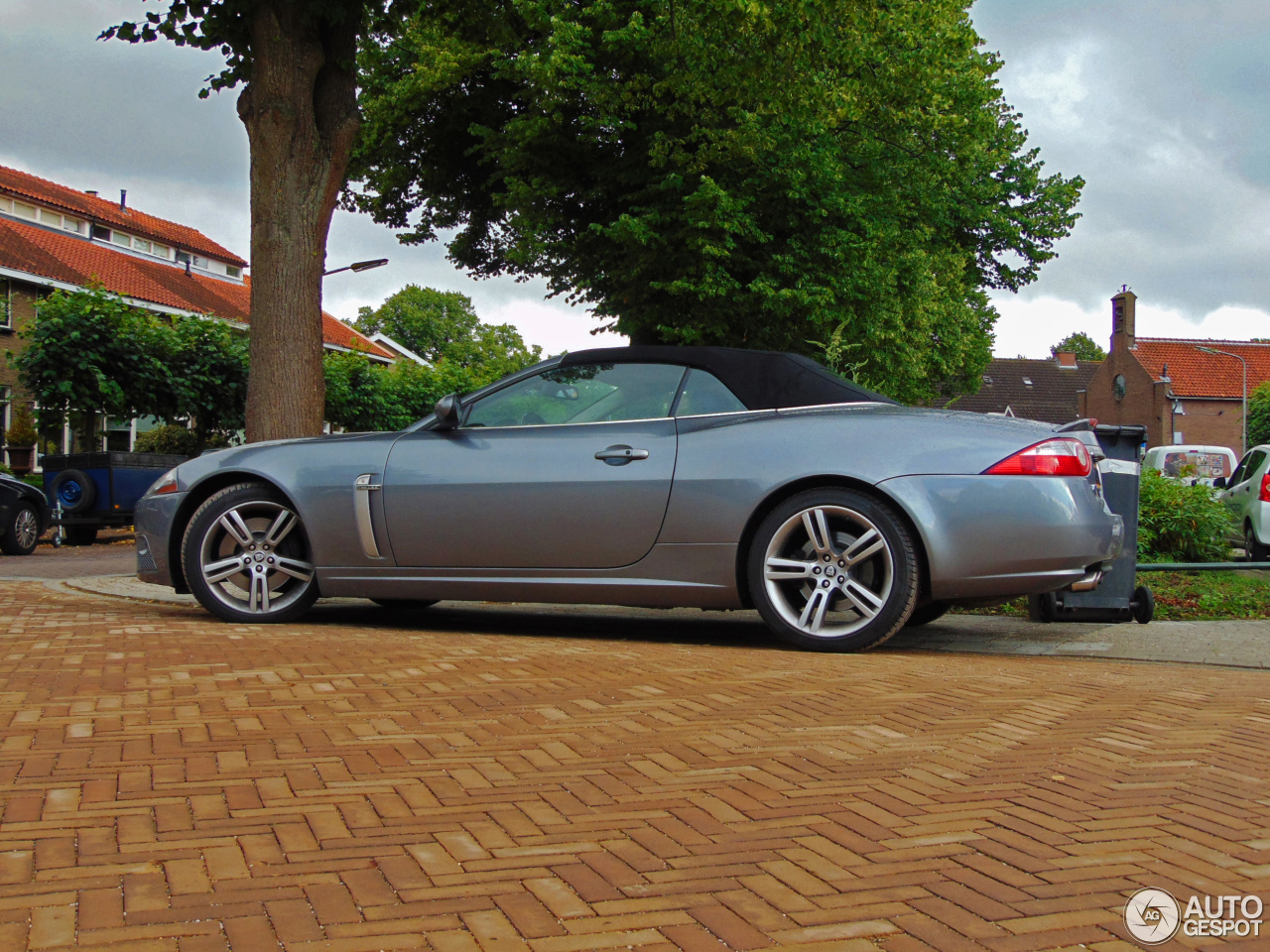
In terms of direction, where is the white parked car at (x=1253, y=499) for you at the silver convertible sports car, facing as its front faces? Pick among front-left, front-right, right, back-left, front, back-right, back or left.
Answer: back-right

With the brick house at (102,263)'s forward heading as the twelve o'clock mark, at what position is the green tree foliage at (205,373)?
The green tree foliage is roughly at 1 o'clock from the brick house.

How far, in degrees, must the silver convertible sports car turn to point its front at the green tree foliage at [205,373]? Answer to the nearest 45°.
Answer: approximately 45° to its right

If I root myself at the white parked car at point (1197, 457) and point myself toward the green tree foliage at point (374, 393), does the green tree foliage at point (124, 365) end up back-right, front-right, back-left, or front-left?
front-left

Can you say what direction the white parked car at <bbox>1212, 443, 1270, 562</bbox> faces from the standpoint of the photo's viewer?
facing away from the viewer and to the left of the viewer

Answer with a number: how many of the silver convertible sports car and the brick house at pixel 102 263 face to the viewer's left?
1

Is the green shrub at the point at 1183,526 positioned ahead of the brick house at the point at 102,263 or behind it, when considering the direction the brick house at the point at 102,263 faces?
ahead

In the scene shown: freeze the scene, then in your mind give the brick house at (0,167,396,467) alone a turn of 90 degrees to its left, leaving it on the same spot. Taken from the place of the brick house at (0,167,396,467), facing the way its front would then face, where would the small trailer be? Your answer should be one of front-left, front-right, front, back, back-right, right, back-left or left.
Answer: back-right

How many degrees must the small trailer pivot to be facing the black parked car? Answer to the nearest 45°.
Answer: approximately 45° to its left

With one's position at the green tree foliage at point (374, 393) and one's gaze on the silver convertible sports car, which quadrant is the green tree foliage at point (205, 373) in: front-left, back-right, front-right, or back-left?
front-right

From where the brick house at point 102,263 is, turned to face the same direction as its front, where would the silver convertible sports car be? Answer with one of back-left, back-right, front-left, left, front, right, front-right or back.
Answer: front-right

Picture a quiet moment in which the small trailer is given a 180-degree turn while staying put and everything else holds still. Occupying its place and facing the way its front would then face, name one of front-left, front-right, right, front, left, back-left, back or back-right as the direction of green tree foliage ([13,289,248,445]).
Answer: front-left

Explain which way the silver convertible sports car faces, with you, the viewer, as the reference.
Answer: facing to the left of the viewer

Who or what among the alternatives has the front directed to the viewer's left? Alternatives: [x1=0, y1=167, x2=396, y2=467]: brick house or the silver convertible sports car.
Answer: the silver convertible sports car

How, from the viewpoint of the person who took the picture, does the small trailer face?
facing the viewer and to the left of the viewer

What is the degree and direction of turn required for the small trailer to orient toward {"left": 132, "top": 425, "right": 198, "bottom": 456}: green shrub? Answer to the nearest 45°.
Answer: approximately 135° to its right
